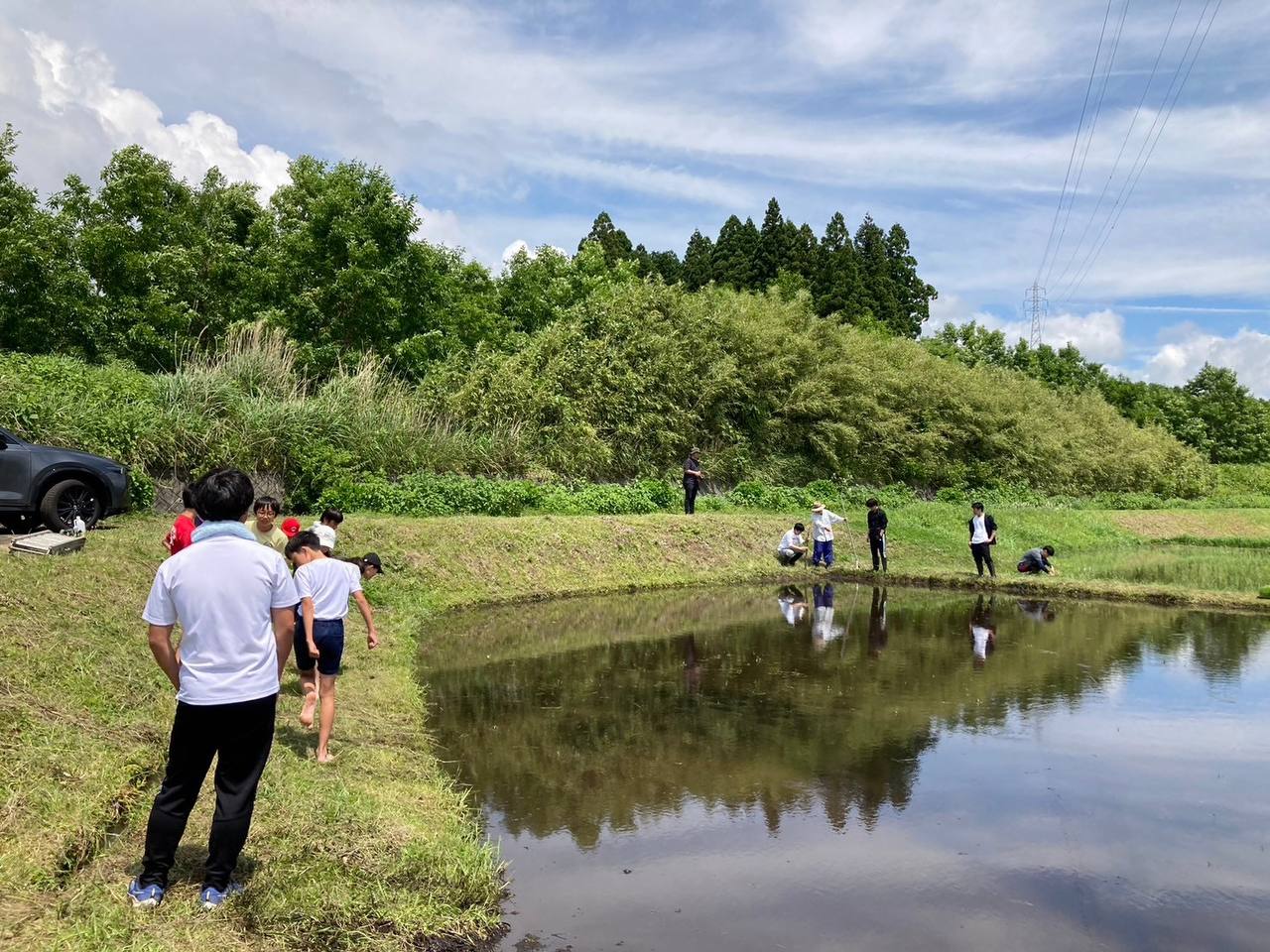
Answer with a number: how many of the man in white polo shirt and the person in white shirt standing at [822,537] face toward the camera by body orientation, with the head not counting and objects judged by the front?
1

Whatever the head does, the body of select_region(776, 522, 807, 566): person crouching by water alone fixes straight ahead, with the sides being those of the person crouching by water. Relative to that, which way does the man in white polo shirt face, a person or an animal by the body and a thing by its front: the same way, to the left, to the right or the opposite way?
the opposite way

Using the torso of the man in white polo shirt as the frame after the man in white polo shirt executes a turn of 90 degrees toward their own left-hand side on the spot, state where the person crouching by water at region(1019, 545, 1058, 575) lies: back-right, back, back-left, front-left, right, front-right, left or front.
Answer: back-right

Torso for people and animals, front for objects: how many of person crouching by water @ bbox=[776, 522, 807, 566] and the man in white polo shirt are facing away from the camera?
1

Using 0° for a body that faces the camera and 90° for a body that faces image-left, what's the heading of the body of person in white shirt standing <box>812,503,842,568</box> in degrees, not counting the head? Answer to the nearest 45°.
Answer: approximately 0°

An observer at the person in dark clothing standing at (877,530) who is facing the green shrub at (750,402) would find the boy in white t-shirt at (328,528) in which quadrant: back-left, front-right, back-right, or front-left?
back-left

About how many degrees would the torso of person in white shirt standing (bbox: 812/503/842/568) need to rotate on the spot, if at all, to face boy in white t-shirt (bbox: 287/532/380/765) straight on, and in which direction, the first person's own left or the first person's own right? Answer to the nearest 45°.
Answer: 0° — they already face them

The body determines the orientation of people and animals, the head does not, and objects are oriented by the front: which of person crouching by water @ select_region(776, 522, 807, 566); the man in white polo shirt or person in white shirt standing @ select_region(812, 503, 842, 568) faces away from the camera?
the man in white polo shirt

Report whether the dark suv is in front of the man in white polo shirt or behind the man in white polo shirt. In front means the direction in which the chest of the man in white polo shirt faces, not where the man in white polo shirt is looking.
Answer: in front

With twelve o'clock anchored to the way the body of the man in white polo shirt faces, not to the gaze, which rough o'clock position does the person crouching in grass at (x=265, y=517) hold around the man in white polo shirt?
The person crouching in grass is roughly at 12 o'clock from the man in white polo shirt.

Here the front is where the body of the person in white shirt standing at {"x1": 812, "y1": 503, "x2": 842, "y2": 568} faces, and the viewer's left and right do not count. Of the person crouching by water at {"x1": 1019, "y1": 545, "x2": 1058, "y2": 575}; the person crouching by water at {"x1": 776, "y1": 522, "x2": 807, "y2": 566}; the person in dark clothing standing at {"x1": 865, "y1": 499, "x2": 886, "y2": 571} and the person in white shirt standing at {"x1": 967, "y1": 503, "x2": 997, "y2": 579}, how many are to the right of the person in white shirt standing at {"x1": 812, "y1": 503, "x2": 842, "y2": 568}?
1

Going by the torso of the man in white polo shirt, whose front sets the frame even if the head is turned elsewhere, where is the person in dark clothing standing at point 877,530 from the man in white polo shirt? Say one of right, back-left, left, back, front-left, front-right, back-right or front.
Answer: front-right

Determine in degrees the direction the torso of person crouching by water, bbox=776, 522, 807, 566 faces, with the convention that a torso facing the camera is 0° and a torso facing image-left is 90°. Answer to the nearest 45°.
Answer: approximately 315°

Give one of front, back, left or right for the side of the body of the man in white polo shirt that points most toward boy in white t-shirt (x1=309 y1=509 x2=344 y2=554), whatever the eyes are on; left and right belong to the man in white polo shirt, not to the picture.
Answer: front

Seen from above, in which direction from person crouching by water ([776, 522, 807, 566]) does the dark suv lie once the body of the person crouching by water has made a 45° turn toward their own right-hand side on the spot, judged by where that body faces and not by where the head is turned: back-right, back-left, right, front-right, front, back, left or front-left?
front-right

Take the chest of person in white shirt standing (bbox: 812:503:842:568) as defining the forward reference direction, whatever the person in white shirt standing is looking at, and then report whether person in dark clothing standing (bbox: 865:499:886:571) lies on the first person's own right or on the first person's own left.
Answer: on the first person's own left

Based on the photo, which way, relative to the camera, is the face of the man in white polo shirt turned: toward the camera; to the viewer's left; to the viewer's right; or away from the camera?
away from the camera

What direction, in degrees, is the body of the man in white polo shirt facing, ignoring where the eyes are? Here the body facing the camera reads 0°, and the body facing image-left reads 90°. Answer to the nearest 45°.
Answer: approximately 180°
